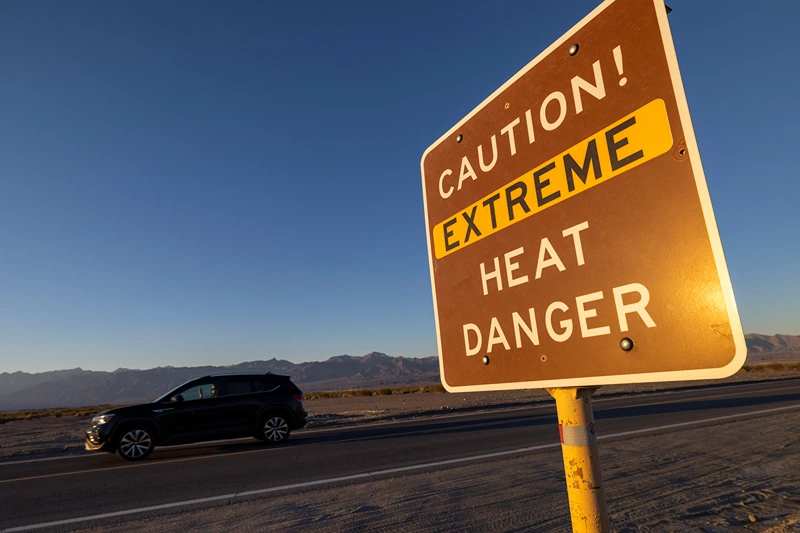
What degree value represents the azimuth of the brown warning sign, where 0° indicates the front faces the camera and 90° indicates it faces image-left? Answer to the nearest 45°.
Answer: approximately 45°

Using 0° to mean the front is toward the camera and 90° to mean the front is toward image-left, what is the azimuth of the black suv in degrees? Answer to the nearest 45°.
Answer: approximately 90°

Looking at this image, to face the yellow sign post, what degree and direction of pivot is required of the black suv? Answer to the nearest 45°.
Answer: approximately 90° to its left

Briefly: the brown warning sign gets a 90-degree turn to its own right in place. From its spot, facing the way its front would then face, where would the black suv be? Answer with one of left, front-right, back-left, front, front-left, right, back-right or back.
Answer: front
